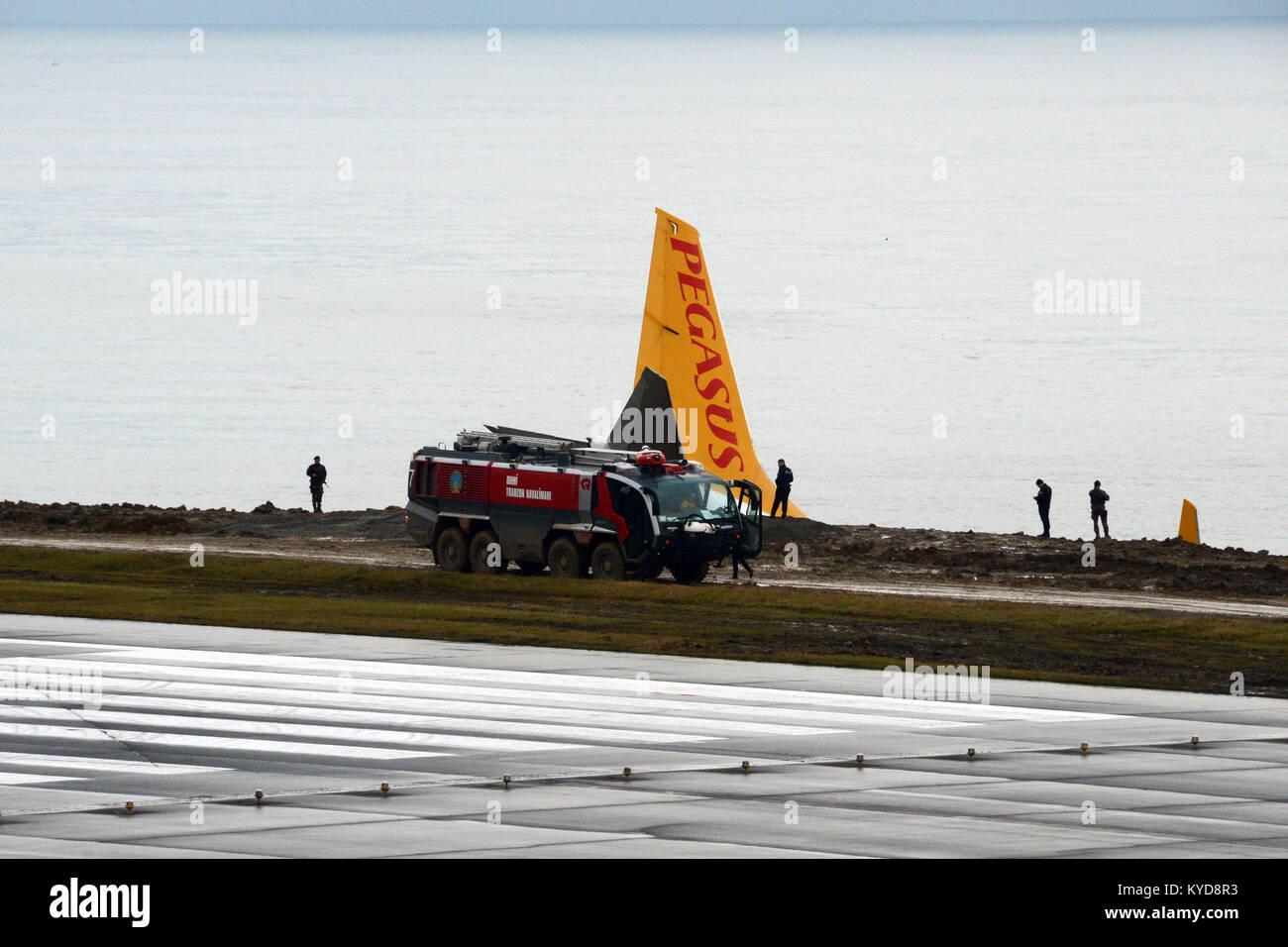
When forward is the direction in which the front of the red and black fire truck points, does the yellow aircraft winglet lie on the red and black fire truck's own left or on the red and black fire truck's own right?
on the red and black fire truck's own left

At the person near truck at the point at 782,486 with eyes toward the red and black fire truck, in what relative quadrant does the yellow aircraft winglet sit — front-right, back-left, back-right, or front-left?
back-left

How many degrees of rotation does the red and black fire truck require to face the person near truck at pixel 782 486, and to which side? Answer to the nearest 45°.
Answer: approximately 90° to its left

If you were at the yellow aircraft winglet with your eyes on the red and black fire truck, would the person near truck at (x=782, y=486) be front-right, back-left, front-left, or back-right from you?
front-right

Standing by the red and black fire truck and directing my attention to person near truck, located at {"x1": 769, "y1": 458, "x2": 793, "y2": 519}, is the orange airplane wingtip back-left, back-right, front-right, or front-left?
front-right

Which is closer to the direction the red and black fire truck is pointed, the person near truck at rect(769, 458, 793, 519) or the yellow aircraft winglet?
the yellow aircraft winglet

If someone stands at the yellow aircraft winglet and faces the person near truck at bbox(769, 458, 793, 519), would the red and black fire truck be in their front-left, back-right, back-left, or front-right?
front-left

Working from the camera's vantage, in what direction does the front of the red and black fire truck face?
facing the viewer and to the right of the viewer

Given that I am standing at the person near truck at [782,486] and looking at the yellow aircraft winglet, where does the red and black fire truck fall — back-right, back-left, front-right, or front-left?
back-right

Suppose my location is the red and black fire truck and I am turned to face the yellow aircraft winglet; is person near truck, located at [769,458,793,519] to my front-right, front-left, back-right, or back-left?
front-left
